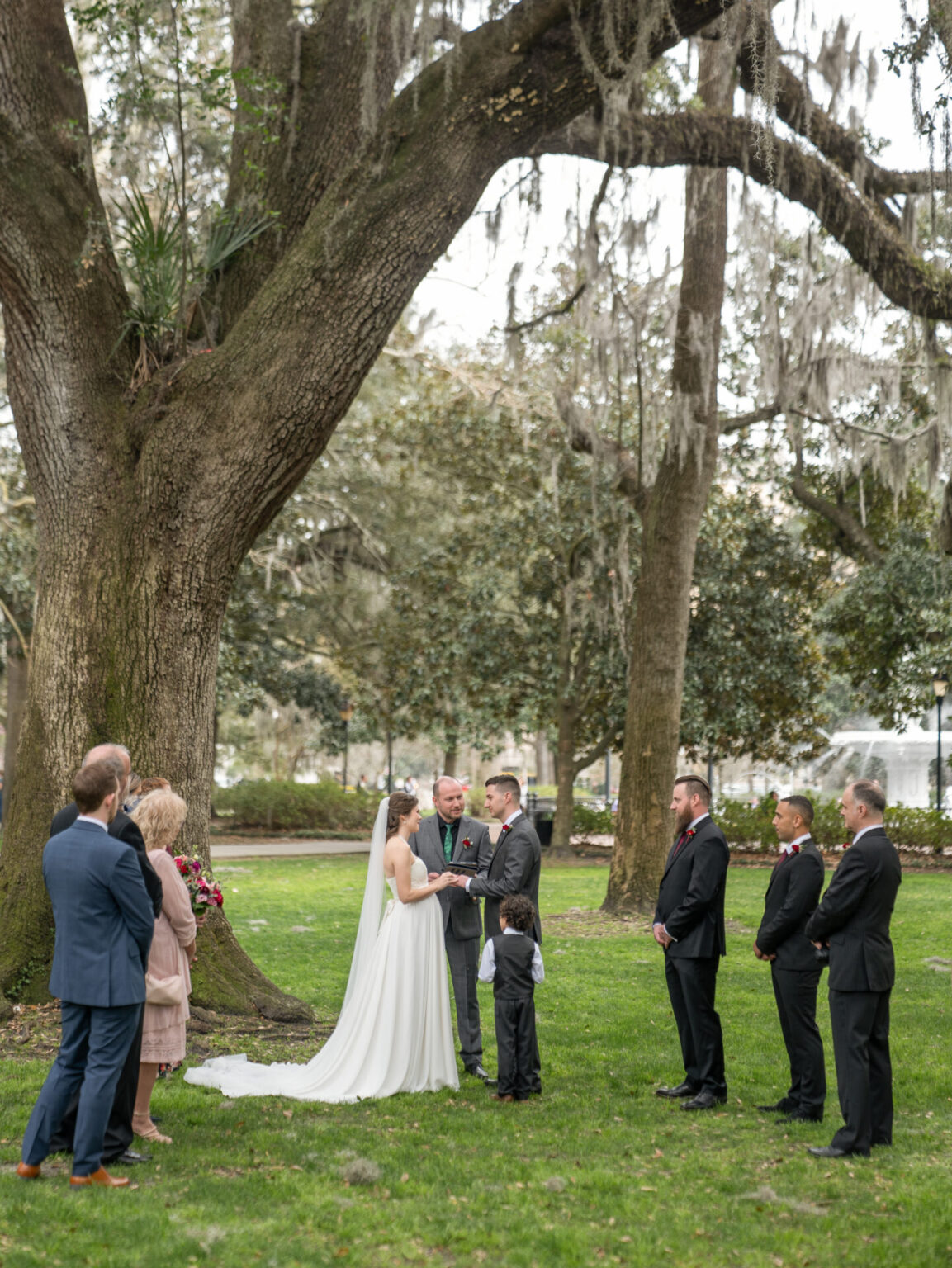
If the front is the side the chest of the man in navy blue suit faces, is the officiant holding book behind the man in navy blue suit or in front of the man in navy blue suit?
in front

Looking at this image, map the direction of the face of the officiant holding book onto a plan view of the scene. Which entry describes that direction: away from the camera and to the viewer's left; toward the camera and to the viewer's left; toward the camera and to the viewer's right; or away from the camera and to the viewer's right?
toward the camera and to the viewer's right

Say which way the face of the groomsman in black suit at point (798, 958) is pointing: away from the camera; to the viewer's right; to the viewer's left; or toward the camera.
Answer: to the viewer's left

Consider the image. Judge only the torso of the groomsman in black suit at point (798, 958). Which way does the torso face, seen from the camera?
to the viewer's left

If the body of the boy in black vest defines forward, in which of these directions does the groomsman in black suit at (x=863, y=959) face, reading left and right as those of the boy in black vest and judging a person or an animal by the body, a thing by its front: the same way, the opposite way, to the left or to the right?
to the left

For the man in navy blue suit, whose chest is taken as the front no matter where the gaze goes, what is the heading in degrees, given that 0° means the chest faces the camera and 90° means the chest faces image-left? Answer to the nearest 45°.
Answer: approximately 225°

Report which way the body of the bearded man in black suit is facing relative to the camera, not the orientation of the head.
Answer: to the viewer's left

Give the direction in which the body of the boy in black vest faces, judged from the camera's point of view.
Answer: away from the camera

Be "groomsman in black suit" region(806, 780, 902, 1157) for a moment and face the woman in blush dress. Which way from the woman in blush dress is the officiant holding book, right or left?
right

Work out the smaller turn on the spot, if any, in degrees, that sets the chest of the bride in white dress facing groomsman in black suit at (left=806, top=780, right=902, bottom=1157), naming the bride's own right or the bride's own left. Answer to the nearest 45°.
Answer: approximately 45° to the bride's own right

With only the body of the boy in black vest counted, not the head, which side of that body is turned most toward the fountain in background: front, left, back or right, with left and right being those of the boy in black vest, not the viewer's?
front

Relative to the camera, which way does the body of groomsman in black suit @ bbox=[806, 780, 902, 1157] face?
to the viewer's left

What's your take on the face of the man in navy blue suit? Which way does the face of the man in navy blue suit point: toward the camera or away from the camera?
away from the camera

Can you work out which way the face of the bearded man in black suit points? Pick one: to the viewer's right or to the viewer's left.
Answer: to the viewer's left

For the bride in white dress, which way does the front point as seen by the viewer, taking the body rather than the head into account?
to the viewer's right
